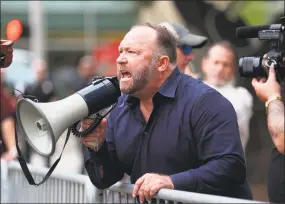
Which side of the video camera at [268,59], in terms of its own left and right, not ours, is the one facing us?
left

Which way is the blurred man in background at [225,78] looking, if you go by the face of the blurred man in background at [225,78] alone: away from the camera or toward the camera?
toward the camera

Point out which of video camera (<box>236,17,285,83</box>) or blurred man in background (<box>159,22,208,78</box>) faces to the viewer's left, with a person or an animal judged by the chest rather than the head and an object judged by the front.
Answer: the video camera

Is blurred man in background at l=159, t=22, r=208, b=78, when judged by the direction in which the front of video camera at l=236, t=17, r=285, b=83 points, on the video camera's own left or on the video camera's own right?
on the video camera's own right

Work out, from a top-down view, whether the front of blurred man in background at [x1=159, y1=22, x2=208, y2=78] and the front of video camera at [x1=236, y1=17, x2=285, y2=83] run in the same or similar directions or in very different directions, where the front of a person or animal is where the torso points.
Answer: very different directions
